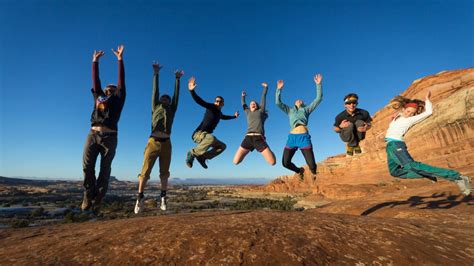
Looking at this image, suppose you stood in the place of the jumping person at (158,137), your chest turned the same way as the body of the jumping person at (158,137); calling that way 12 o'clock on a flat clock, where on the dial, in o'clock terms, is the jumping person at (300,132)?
the jumping person at (300,132) is roughly at 9 o'clock from the jumping person at (158,137).

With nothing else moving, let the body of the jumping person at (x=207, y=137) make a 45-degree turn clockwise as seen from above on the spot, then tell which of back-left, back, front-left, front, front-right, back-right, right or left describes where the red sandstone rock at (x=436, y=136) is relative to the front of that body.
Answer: back-left

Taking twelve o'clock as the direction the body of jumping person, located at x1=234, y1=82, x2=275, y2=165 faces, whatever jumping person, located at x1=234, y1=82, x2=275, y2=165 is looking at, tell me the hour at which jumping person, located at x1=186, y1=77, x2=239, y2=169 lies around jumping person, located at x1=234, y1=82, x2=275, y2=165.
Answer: jumping person, located at x1=186, y1=77, x2=239, y2=169 is roughly at 3 o'clock from jumping person, located at x1=234, y1=82, x2=275, y2=165.

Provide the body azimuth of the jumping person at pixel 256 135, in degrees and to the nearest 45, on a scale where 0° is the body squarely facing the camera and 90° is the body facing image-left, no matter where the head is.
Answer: approximately 0°

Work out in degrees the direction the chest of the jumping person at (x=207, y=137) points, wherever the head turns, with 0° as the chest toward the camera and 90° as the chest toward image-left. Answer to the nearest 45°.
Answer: approximately 315°

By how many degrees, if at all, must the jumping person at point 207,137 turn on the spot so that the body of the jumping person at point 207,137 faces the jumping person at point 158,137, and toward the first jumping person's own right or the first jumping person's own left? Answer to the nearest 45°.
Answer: approximately 90° to the first jumping person's own right

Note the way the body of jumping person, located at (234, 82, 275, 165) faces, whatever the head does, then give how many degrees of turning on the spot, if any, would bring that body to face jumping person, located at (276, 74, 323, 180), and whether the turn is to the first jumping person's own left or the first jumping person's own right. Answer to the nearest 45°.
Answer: approximately 90° to the first jumping person's own left

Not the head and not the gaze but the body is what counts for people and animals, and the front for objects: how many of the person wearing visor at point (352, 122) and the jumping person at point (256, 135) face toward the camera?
2

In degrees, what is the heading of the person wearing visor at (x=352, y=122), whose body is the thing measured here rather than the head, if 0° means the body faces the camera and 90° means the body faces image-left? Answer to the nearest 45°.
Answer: approximately 0°

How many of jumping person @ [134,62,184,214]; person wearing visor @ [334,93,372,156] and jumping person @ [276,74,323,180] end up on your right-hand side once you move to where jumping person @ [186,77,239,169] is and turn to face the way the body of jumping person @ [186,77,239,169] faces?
1
